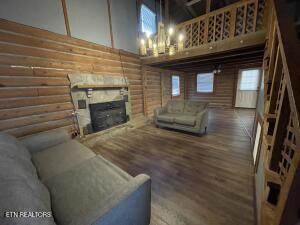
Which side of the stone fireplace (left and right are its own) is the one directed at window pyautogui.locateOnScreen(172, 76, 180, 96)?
left

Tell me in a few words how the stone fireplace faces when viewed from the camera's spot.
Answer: facing the viewer and to the right of the viewer

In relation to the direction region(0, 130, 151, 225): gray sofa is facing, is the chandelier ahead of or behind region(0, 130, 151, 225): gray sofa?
ahead

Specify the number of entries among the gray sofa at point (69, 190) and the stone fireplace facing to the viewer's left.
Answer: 0

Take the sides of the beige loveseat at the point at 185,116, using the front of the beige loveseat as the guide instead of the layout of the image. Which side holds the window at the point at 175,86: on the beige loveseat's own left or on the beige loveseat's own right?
on the beige loveseat's own right

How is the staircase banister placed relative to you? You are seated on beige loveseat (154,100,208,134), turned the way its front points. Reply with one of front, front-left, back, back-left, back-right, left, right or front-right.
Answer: front-left

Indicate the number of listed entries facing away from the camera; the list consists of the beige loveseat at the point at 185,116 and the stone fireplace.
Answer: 0

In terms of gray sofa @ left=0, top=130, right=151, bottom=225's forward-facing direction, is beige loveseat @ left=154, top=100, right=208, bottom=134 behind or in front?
in front

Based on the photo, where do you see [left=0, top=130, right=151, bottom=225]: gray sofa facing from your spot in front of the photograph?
facing away from the viewer and to the right of the viewer
